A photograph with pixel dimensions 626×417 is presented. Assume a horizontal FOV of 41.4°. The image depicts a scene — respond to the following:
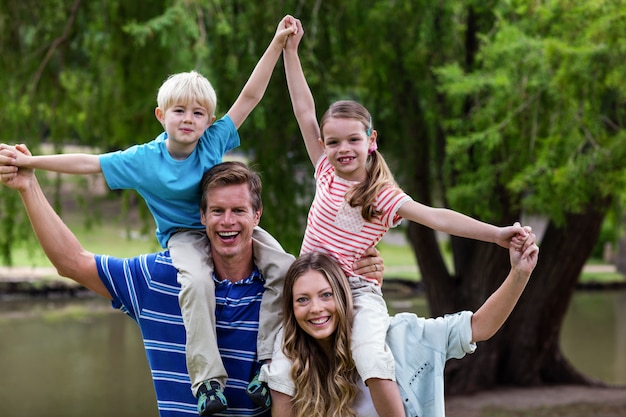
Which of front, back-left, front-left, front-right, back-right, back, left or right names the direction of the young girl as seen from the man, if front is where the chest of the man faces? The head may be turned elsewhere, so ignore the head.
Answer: left

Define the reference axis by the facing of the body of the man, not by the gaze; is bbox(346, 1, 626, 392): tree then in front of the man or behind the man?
behind

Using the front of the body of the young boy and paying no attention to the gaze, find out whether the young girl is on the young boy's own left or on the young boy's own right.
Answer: on the young boy's own left

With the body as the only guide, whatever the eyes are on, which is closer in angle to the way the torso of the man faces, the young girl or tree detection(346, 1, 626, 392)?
the young girl

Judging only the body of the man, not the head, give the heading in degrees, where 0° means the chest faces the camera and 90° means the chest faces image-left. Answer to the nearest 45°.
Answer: approximately 0°
